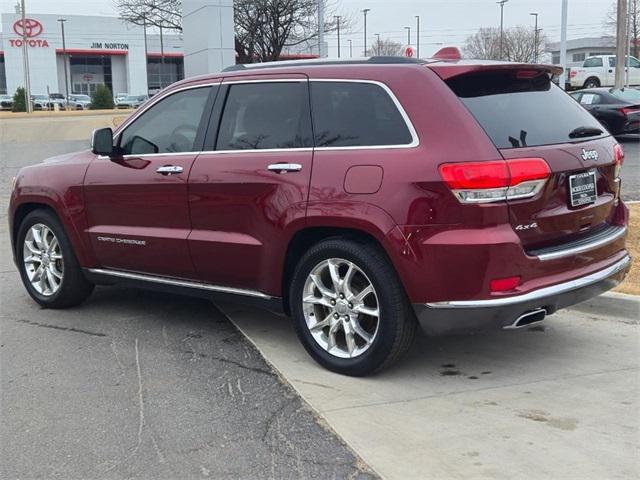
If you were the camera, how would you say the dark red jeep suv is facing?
facing away from the viewer and to the left of the viewer

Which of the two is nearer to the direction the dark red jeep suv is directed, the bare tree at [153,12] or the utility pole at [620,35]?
the bare tree

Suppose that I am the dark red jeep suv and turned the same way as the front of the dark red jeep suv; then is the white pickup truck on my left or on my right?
on my right

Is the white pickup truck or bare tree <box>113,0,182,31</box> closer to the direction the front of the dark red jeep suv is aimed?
the bare tree

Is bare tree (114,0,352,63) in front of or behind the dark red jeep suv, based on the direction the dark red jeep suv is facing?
in front

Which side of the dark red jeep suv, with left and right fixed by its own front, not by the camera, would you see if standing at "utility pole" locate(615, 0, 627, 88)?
right
